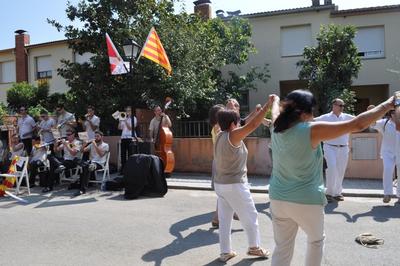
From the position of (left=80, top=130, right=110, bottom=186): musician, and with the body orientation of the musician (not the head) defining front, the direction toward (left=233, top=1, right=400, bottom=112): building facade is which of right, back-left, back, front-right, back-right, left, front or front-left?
back

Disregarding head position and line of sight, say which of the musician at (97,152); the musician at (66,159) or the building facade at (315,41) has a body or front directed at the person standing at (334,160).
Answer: the building facade

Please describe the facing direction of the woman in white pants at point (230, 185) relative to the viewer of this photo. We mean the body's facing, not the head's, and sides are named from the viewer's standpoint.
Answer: facing away from the viewer and to the right of the viewer

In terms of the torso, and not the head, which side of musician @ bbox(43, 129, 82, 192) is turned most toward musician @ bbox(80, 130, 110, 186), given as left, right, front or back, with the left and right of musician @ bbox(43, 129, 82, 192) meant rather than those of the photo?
left

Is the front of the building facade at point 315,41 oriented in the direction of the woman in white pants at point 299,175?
yes

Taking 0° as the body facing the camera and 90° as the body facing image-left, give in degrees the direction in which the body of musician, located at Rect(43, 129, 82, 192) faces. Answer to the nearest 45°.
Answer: approximately 45°

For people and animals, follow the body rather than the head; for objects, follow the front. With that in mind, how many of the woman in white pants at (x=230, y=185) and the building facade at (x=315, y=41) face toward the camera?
1

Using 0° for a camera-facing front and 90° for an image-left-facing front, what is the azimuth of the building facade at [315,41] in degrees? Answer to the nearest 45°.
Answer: approximately 0°

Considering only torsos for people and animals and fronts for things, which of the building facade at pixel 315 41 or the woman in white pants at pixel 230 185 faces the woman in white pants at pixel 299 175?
the building facade

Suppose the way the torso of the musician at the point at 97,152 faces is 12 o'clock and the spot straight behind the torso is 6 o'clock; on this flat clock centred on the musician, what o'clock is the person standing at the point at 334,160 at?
The person standing is roughly at 9 o'clock from the musician.

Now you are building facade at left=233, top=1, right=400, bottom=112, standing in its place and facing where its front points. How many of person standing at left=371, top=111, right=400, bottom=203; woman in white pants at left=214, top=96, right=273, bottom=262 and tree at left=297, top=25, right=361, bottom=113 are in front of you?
3

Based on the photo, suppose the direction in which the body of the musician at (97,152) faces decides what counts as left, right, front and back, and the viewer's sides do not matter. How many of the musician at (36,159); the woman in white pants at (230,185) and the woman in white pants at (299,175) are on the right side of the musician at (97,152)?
1

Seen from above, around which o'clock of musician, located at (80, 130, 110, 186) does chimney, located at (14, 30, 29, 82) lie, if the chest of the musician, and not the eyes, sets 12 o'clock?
The chimney is roughly at 4 o'clock from the musician.

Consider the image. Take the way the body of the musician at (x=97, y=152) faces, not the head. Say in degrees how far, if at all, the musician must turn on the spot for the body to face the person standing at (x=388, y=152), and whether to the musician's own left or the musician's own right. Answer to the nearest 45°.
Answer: approximately 90° to the musician's own left

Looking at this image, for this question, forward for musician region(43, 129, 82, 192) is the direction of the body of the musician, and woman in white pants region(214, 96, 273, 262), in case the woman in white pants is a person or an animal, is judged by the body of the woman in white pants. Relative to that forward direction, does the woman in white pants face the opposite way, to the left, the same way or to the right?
the opposite way
